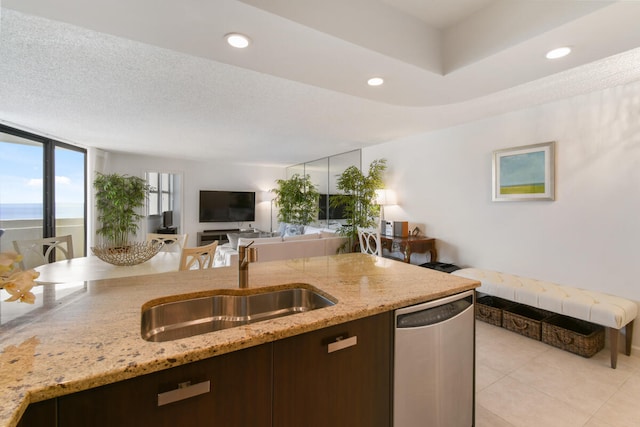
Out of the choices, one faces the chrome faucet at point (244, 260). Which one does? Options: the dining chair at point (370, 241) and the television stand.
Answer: the television stand

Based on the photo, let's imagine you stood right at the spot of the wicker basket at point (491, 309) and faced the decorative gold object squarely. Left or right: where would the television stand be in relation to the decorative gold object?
right

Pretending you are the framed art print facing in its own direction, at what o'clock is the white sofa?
The white sofa is roughly at 1 o'clock from the framed art print.

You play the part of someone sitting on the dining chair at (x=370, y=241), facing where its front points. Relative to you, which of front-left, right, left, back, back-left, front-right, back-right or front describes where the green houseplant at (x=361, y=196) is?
front-left

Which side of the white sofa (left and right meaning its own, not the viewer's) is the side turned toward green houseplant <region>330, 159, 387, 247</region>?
right

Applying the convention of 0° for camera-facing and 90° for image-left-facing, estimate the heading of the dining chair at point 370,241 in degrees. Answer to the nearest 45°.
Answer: approximately 225°

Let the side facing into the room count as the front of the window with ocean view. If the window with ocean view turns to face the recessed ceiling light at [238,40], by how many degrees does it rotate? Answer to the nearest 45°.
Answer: approximately 45° to its right

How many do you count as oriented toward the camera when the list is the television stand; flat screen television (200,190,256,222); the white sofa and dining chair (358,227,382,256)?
2

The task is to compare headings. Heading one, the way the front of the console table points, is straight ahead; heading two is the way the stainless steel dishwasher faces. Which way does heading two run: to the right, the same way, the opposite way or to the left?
to the left

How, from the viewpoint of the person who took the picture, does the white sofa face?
facing away from the viewer and to the left of the viewer

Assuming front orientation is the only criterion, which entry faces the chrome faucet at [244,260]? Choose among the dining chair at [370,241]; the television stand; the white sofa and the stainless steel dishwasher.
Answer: the television stand

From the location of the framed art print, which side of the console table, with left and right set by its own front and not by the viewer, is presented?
left

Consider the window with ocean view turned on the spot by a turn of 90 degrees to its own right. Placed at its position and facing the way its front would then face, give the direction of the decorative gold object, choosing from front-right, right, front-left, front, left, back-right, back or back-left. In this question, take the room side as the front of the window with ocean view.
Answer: front-left

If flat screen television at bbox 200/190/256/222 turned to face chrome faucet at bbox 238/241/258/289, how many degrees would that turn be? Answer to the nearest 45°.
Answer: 0° — it already faces it

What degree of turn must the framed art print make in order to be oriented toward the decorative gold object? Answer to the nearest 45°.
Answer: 0° — it already faces it

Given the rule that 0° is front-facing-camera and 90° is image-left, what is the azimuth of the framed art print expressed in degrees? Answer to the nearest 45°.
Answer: approximately 45°

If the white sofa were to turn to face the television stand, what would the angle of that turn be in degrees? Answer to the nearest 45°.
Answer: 0° — it already faces it

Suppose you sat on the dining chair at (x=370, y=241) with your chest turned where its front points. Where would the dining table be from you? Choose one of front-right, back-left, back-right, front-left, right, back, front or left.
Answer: back
